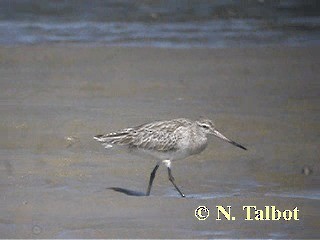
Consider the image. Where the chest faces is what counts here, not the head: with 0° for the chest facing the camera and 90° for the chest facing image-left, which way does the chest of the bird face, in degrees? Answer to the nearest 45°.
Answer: approximately 270°
